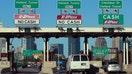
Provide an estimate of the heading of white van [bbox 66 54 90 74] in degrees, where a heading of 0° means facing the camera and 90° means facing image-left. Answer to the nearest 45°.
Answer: approximately 180°
